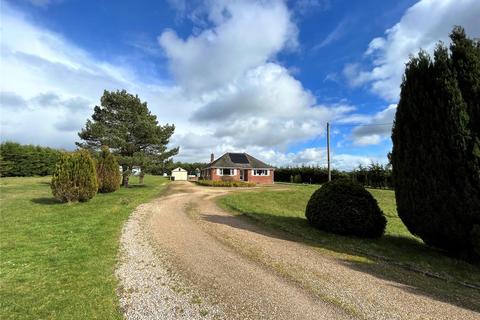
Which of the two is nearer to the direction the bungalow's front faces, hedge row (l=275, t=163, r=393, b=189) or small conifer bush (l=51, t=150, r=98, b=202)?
the small conifer bush

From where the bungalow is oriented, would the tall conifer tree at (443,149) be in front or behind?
in front

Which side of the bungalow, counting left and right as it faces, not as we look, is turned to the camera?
front

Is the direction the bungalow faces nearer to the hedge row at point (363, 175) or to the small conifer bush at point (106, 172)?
the small conifer bush

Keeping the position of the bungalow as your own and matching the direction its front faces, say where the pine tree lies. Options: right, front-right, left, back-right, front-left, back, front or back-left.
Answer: front-right

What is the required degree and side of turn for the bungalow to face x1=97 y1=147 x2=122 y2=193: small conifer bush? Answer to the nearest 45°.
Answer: approximately 45° to its right

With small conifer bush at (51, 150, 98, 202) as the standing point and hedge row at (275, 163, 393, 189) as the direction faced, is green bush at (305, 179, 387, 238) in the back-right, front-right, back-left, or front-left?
front-right

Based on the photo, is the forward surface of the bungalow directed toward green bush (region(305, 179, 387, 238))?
yes
